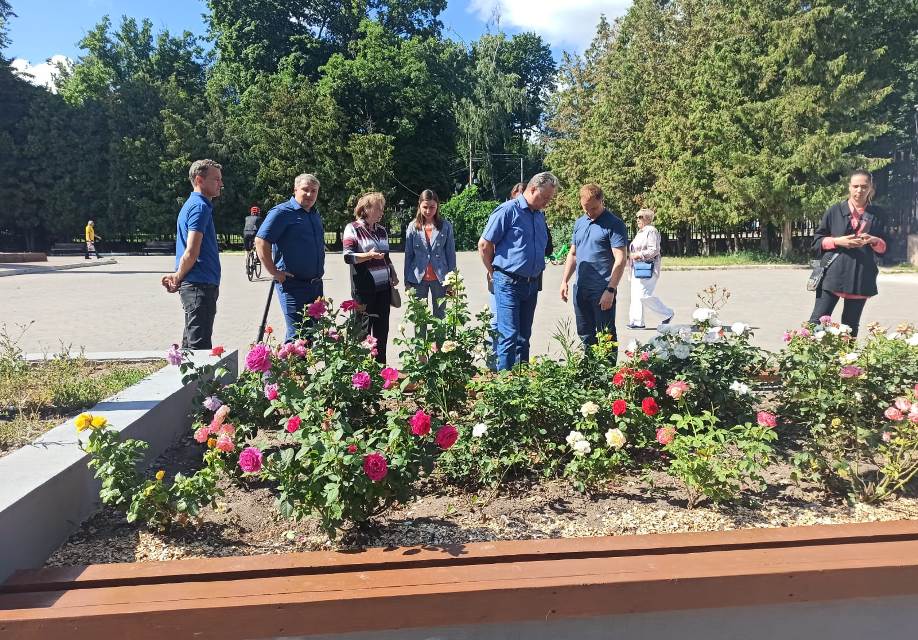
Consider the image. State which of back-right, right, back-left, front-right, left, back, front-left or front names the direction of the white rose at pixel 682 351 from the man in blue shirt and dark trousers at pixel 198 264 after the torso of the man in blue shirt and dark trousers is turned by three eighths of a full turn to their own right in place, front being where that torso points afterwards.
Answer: left

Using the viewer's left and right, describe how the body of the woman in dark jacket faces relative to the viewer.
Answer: facing the viewer

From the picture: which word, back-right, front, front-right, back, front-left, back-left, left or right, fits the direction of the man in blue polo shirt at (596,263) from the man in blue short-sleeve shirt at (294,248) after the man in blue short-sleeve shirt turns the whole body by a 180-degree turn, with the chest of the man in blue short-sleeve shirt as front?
back-right

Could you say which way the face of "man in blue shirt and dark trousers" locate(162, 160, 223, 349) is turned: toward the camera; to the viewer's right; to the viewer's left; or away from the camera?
to the viewer's right

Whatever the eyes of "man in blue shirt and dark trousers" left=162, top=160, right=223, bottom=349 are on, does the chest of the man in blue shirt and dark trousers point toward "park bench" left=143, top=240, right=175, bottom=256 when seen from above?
no

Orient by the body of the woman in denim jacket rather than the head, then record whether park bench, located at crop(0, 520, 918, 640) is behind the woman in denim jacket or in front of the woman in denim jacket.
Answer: in front

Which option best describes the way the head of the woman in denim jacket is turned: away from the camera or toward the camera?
toward the camera

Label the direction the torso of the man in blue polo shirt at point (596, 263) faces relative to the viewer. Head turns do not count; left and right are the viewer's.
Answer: facing the viewer and to the left of the viewer

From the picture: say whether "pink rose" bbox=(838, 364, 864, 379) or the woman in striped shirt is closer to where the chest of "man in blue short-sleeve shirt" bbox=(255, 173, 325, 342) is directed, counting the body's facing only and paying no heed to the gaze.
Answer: the pink rose

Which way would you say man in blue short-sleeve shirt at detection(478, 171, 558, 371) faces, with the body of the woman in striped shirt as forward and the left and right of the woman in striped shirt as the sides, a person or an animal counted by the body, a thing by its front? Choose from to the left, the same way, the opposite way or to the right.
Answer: the same way

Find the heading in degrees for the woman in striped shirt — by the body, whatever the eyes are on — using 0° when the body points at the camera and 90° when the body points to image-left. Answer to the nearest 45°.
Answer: approximately 315°

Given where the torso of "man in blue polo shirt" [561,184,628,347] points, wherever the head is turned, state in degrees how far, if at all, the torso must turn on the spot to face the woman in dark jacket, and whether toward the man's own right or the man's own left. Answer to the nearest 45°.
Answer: approximately 135° to the man's own left

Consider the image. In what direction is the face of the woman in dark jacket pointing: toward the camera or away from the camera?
toward the camera

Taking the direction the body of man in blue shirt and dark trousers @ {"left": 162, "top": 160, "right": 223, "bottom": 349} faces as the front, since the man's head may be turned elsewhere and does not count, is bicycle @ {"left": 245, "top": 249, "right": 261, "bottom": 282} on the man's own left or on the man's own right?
on the man's own left

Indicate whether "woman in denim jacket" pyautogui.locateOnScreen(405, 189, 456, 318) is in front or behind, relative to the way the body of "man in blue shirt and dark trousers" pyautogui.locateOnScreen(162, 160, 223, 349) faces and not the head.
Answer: in front

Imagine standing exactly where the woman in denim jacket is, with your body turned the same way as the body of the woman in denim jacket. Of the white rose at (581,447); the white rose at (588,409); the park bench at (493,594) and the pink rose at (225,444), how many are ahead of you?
4
